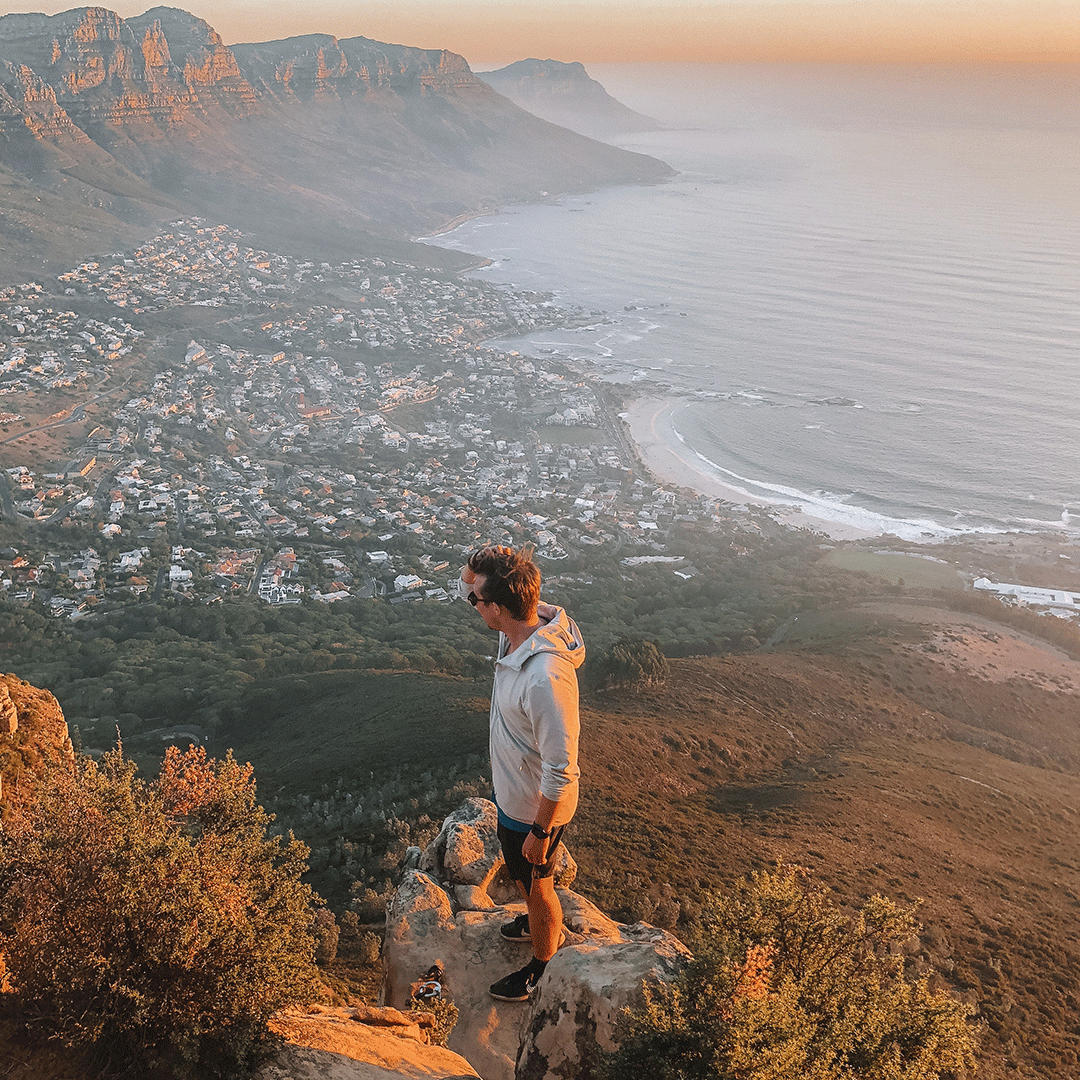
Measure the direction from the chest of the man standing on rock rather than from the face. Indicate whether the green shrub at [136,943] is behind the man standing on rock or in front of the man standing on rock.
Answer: in front

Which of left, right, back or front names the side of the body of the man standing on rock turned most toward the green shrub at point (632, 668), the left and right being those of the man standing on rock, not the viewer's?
right

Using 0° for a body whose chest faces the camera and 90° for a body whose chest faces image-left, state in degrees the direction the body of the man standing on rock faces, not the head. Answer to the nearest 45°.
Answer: approximately 90°
